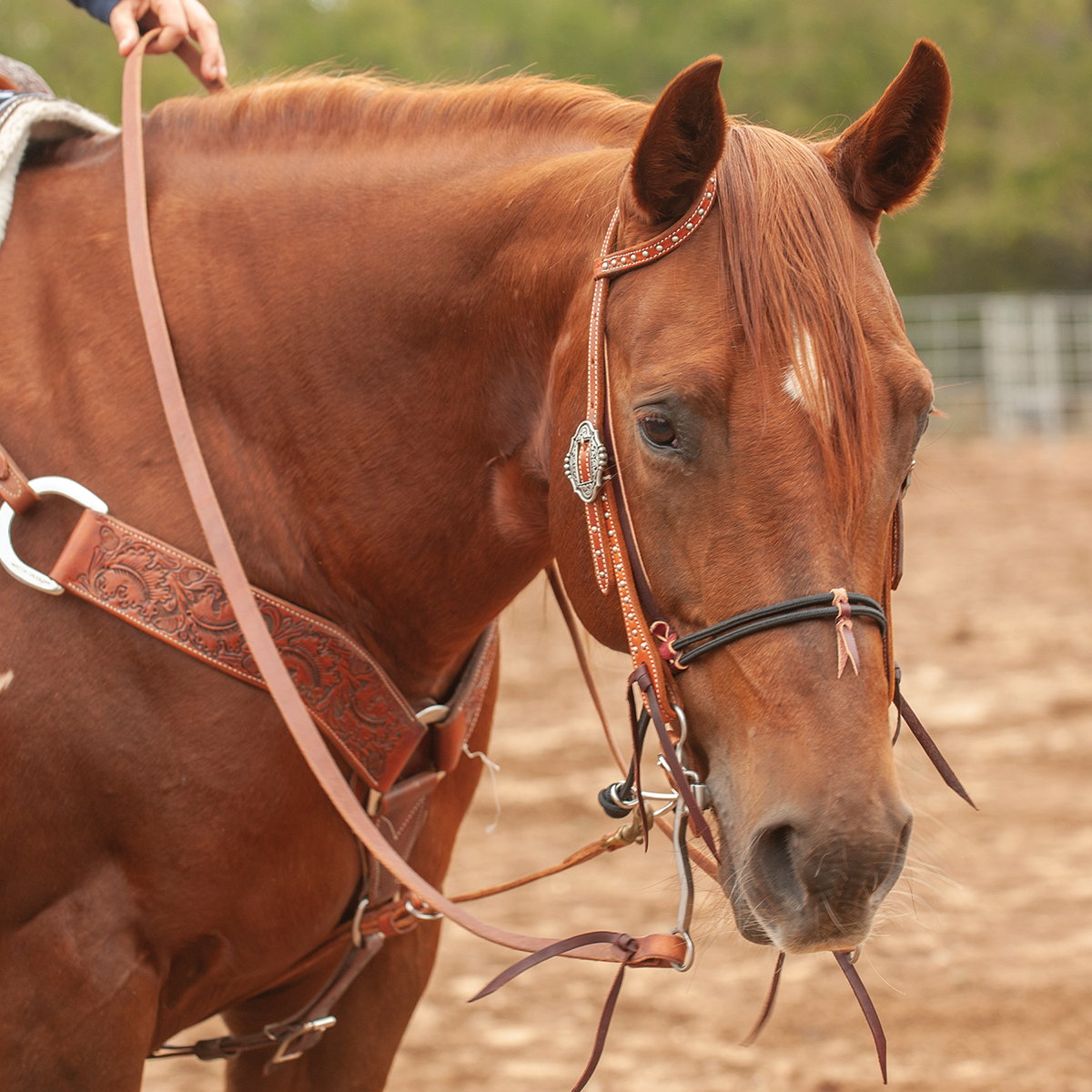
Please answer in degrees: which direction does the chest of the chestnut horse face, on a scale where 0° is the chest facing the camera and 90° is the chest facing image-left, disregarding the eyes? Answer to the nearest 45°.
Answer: approximately 315°

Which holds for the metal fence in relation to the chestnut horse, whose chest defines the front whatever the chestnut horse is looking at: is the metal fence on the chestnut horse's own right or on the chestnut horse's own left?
on the chestnut horse's own left
